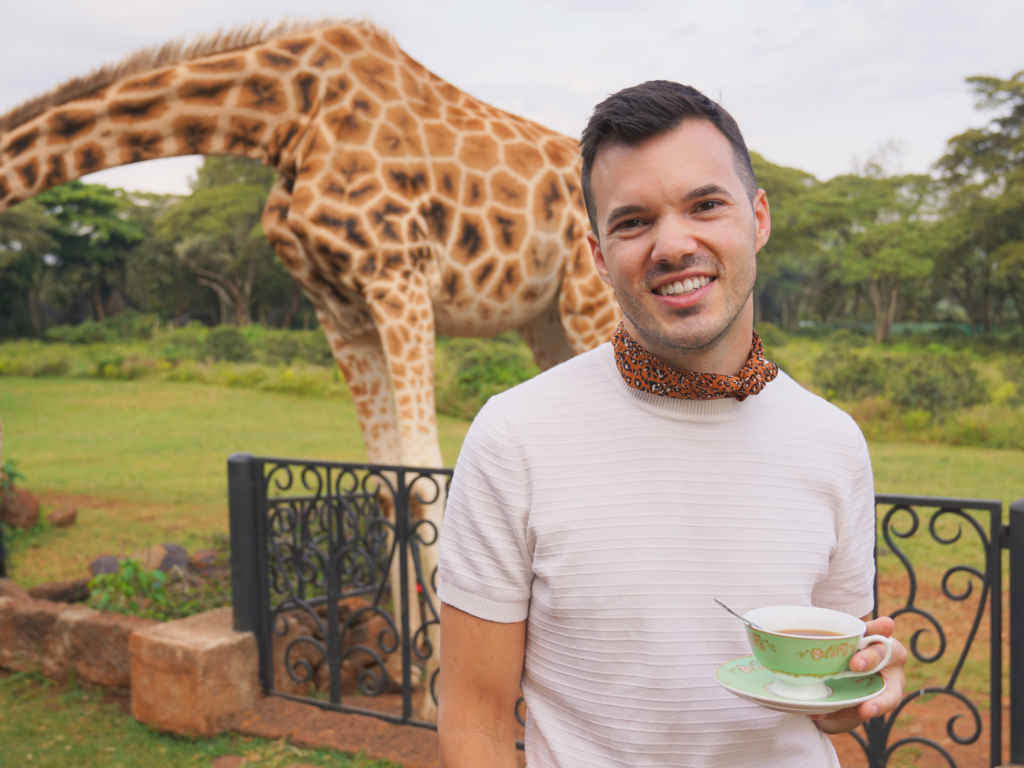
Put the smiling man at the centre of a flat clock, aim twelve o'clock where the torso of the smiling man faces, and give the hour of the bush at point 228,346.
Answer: The bush is roughly at 5 o'clock from the smiling man.

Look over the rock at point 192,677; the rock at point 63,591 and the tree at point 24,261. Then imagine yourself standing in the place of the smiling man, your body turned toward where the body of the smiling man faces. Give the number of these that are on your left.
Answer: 0

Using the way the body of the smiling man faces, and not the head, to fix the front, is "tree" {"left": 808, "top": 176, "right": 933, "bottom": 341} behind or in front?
behind

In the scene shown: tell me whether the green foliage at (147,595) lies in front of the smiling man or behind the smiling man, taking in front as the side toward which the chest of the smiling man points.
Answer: behind

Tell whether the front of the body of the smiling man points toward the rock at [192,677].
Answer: no

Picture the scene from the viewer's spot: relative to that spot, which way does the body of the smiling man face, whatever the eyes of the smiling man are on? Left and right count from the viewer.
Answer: facing the viewer

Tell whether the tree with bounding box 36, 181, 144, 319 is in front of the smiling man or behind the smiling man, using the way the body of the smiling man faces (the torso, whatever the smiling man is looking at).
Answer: behind

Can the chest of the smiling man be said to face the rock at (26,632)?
no

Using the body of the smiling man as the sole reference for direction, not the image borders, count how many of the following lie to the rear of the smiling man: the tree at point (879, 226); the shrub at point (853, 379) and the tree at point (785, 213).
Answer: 3

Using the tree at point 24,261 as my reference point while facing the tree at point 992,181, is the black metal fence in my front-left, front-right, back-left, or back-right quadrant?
front-right

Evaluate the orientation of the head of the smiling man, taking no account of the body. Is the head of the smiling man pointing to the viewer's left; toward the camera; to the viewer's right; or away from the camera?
toward the camera

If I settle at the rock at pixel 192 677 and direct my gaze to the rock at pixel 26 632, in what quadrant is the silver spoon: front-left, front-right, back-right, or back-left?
back-left

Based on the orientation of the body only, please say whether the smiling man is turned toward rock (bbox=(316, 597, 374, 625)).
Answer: no

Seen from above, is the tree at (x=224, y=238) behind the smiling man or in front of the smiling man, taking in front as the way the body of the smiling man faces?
behind
